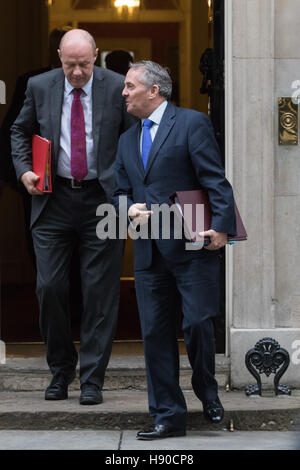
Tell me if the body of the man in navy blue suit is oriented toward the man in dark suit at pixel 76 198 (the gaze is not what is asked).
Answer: no

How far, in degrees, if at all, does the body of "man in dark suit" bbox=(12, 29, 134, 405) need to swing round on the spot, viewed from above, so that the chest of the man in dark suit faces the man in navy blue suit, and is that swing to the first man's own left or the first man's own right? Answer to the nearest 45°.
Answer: approximately 45° to the first man's own left

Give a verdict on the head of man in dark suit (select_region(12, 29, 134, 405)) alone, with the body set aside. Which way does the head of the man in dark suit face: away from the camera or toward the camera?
toward the camera

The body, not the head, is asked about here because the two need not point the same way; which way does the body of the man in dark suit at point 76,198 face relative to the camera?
toward the camera

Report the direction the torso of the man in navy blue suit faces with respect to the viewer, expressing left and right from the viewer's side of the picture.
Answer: facing the viewer and to the left of the viewer

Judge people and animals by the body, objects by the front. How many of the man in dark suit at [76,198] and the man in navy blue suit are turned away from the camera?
0

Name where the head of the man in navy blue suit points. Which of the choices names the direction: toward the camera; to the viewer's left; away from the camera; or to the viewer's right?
to the viewer's left
